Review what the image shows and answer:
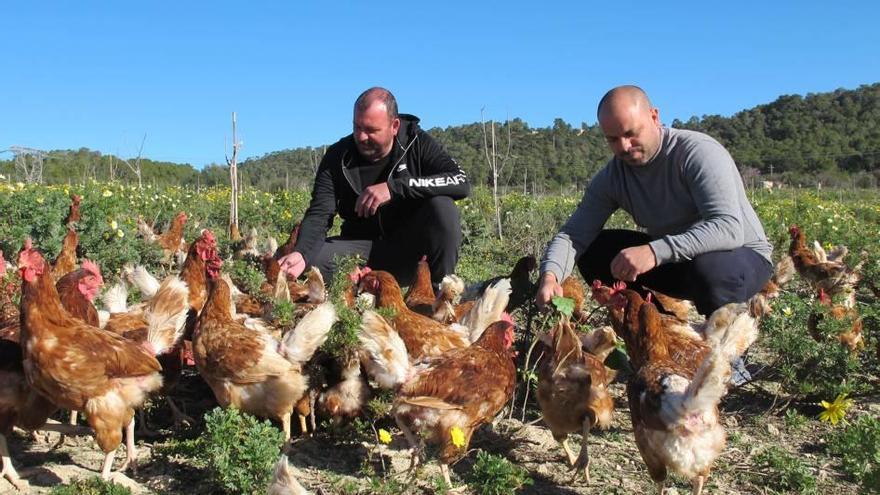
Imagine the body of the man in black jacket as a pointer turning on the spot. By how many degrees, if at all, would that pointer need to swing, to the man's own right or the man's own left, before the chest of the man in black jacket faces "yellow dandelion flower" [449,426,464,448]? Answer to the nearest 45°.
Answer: approximately 45° to the man's own left

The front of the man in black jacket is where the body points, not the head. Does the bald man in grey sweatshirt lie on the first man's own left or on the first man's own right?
on the first man's own left

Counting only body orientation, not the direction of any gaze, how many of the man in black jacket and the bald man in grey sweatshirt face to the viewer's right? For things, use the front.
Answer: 0

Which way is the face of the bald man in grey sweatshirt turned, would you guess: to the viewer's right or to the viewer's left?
to the viewer's left

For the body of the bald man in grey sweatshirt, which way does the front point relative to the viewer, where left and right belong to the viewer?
facing the viewer and to the left of the viewer

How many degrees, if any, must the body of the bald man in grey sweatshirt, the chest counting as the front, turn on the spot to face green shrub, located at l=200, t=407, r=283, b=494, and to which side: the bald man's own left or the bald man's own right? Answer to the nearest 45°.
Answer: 0° — they already face it

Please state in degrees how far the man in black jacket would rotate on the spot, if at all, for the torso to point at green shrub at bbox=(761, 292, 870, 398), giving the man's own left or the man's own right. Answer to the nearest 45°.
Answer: approximately 90° to the man's own left

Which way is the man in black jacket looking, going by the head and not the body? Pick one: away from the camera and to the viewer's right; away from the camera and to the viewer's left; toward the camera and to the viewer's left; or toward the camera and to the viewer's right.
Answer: toward the camera and to the viewer's left
